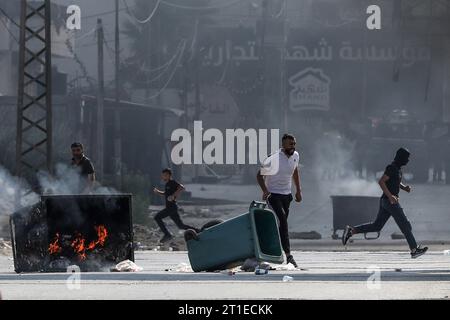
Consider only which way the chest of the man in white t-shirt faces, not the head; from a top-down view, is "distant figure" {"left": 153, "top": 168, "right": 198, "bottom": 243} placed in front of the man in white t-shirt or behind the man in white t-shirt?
behind

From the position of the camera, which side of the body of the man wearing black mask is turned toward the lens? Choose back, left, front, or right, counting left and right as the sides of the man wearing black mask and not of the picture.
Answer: right

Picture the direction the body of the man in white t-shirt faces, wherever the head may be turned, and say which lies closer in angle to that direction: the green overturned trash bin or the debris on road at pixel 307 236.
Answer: the green overturned trash bin

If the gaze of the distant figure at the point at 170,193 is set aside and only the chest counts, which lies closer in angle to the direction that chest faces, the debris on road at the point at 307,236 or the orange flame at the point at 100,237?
the orange flame

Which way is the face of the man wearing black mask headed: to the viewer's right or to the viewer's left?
to the viewer's right

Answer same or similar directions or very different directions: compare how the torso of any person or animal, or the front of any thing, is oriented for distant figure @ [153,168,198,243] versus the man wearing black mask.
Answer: very different directions

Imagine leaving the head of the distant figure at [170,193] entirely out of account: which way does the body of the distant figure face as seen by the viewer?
to the viewer's left

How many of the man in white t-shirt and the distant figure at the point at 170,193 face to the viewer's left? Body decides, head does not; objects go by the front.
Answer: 1
